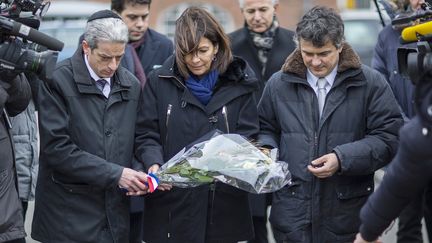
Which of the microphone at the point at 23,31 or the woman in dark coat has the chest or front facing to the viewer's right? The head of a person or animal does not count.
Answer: the microphone

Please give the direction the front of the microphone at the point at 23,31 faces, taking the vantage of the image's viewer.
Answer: facing to the right of the viewer

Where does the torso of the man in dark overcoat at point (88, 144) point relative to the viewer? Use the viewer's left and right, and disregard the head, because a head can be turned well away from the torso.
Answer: facing the viewer and to the right of the viewer

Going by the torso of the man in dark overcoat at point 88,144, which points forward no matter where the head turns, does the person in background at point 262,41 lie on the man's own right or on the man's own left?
on the man's own left

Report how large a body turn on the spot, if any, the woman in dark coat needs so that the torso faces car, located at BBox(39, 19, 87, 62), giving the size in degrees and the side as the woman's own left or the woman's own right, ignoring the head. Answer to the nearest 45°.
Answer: approximately 180°

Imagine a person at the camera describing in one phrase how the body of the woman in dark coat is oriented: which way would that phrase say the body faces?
toward the camera

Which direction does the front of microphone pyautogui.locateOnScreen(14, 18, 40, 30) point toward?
to the viewer's right

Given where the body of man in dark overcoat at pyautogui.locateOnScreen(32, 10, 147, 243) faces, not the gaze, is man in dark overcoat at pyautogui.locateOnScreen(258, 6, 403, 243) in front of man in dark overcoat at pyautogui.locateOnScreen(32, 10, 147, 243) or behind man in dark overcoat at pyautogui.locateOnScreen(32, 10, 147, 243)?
in front

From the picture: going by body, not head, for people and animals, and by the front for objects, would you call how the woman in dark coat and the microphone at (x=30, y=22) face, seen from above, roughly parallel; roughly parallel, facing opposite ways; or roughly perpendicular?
roughly perpendicular

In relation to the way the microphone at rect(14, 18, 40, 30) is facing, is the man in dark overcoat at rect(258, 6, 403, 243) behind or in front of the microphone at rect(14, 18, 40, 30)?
in front

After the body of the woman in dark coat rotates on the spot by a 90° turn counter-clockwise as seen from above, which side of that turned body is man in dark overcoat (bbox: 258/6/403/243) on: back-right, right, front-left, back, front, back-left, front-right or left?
front

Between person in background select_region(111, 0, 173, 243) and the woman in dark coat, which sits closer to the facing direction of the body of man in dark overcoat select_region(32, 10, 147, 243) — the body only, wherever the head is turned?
the woman in dark coat
